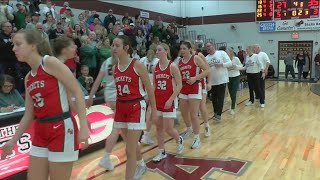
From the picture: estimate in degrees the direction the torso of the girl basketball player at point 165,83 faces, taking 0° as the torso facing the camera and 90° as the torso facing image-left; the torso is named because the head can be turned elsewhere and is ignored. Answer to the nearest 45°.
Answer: approximately 45°

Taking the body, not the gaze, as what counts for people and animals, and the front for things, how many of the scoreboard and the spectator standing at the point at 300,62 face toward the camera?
2

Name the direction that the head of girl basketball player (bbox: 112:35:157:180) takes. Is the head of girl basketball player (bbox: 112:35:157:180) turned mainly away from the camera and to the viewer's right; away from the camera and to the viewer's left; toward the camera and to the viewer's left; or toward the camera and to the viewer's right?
toward the camera and to the viewer's left

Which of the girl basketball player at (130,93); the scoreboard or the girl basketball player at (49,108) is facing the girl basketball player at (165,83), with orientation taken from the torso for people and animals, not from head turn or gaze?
the scoreboard

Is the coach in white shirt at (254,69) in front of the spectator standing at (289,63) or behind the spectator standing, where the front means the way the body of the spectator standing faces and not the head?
in front

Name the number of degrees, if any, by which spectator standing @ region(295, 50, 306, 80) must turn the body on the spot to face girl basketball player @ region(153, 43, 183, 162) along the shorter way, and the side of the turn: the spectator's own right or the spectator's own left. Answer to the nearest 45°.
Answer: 0° — they already face them

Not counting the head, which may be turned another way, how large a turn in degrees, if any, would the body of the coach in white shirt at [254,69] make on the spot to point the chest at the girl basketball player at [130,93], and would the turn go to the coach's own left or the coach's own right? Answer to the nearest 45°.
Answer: approximately 45° to the coach's own left

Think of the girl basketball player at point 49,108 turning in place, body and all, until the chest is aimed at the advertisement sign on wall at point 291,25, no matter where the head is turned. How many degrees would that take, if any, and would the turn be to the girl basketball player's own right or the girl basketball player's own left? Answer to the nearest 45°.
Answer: approximately 180°

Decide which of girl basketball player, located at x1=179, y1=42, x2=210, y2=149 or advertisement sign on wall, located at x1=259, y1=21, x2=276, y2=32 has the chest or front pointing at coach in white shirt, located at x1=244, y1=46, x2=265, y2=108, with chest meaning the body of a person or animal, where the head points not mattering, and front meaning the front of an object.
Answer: the advertisement sign on wall
